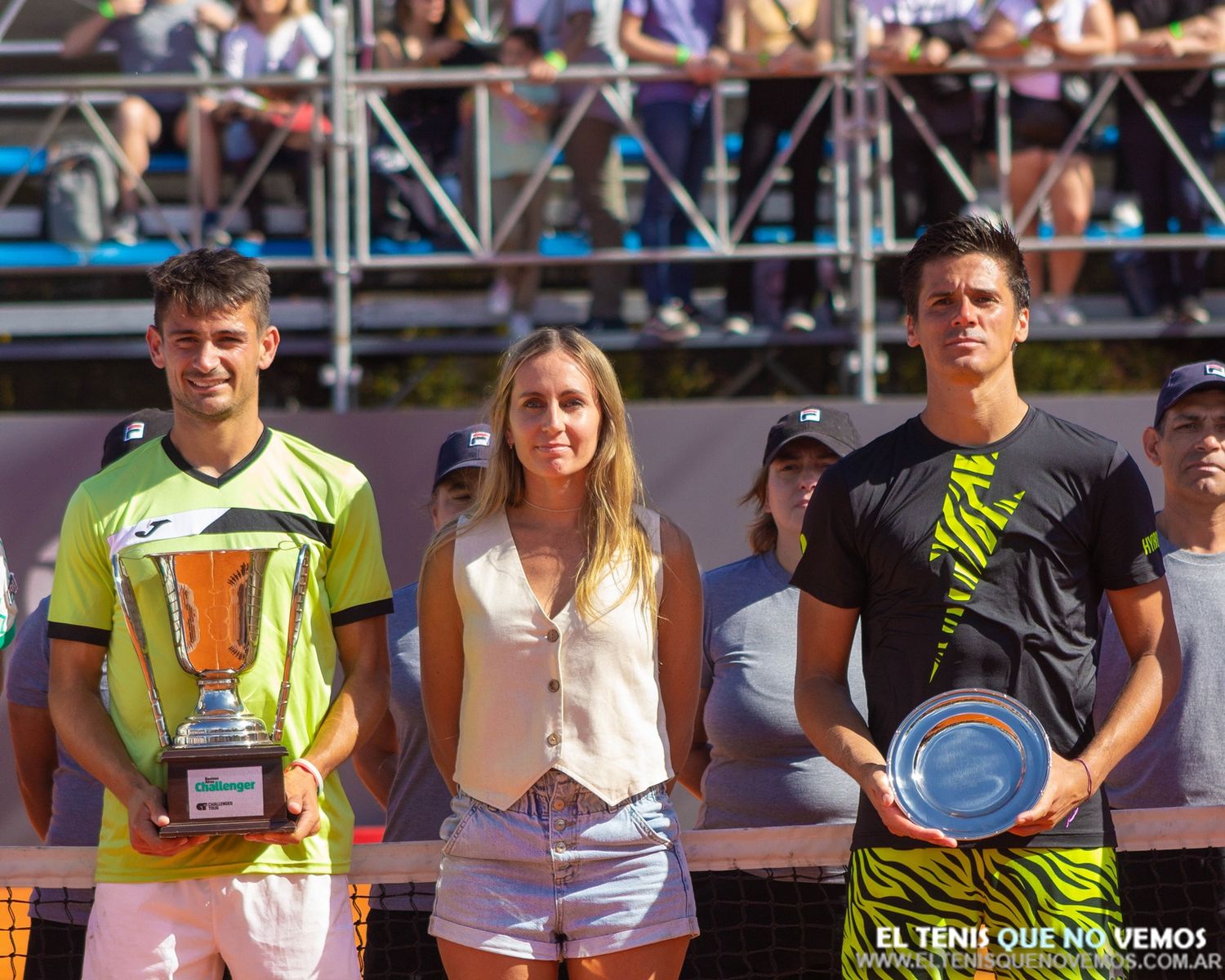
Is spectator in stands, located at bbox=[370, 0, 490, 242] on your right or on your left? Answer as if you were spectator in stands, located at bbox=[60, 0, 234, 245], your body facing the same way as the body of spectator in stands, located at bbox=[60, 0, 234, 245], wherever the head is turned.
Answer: on your left

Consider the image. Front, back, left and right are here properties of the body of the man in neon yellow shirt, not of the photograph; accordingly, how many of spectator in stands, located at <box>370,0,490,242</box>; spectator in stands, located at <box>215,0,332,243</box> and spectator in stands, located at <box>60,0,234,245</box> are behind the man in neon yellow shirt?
3

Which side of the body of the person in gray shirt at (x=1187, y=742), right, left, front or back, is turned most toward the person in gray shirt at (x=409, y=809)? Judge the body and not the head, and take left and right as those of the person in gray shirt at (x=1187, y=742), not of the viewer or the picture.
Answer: right

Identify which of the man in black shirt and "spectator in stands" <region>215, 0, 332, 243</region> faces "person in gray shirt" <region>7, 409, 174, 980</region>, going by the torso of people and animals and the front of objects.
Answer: the spectator in stands

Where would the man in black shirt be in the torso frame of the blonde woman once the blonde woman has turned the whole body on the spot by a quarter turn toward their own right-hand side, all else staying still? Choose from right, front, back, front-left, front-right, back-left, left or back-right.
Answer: back

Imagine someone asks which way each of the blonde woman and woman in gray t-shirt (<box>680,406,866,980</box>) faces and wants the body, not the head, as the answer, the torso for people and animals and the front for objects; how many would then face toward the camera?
2

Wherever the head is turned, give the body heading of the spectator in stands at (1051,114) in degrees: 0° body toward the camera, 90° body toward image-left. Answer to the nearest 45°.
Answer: approximately 0°

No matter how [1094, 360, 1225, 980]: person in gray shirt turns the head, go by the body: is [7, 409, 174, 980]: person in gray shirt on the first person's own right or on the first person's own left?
on the first person's own right

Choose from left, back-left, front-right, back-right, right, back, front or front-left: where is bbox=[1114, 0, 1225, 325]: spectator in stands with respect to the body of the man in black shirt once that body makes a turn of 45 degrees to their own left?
back-left

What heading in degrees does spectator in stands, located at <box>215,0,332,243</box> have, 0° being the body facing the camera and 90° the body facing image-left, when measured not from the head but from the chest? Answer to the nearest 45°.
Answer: approximately 0°

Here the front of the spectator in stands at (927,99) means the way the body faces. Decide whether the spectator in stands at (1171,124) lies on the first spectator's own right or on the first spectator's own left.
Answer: on the first spectator's own left

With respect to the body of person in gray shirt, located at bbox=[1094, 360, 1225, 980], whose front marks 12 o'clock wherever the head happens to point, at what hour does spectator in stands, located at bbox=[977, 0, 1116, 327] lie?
The spectator in stands is roughly at 6 o'clock from the person in gray shirt.

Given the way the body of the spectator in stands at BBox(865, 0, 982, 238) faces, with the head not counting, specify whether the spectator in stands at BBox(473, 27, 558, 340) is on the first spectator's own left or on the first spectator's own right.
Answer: on the first spectator's own right

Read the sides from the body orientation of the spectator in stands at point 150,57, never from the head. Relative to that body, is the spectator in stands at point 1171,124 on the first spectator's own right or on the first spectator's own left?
on the first spectator's own left
